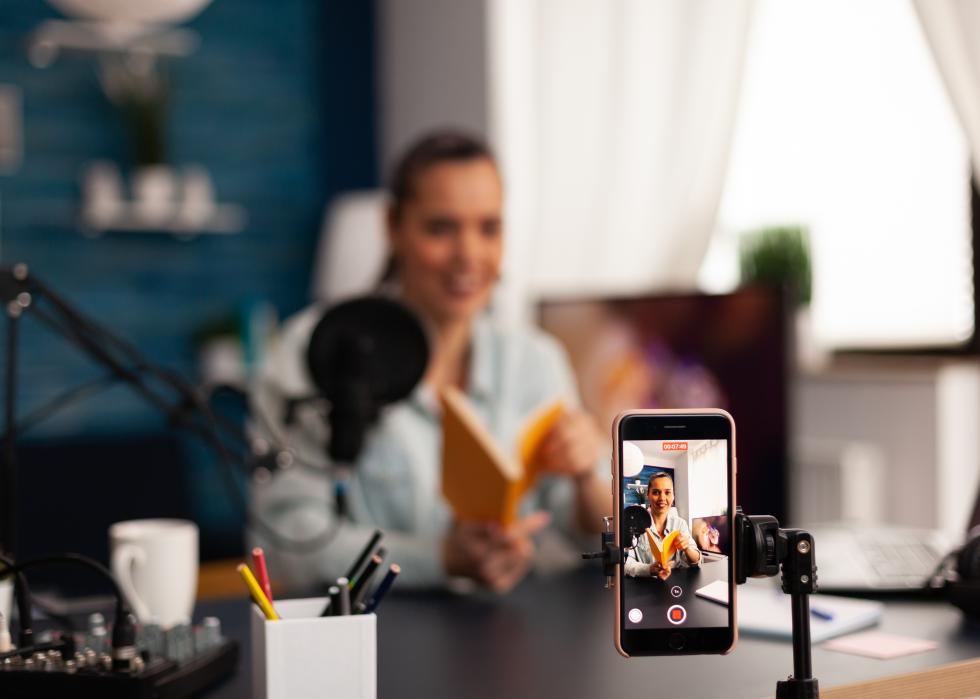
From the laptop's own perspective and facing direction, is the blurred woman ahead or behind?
ahead

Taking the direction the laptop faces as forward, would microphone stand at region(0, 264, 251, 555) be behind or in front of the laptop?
in front

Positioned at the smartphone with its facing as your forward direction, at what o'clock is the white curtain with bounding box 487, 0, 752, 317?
The white curtain is roughly at 6 o'clock from the smartphone.

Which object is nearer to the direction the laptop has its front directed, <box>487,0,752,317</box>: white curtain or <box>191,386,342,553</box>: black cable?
the black cable

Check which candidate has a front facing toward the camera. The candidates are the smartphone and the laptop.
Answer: the smartphone

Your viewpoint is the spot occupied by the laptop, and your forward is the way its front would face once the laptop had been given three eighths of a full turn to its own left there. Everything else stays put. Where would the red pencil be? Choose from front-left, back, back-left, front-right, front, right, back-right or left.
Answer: right

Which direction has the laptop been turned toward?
to the viewer's left

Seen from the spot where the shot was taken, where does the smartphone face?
facing the viewer

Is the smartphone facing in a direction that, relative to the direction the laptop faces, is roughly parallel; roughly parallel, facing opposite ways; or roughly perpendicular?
roughly perpendicular

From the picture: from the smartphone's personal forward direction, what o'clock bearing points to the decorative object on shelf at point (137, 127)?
The decorative object on shelf is roughly at 5 o'clock from the smartphone.
